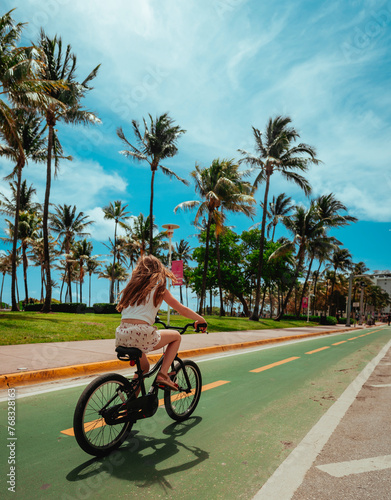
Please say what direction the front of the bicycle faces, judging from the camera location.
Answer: facing away from the viewer and to the right of the viewer

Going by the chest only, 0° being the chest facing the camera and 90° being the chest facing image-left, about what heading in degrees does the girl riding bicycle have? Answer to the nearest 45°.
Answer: approximately 225°

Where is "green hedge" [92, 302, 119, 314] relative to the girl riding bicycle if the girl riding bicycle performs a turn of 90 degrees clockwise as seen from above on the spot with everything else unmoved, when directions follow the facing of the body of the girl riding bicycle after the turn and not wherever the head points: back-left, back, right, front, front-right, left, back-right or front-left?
back-left

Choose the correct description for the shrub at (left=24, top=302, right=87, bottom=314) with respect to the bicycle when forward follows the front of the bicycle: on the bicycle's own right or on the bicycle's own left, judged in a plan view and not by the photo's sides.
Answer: on the bicycle's own left

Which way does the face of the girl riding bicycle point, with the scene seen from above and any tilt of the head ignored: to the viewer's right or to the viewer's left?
to the viewer's right

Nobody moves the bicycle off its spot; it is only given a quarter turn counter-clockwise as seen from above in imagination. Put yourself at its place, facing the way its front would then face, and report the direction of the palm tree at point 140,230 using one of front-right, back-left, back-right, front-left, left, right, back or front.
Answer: front-right

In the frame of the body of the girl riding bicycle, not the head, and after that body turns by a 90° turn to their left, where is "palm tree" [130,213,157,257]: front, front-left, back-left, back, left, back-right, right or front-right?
front-right

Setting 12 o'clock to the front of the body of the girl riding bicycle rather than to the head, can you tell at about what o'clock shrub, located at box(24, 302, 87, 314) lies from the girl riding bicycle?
The shrub is roughly at 10 o'clock from the girl riding bicycle.
